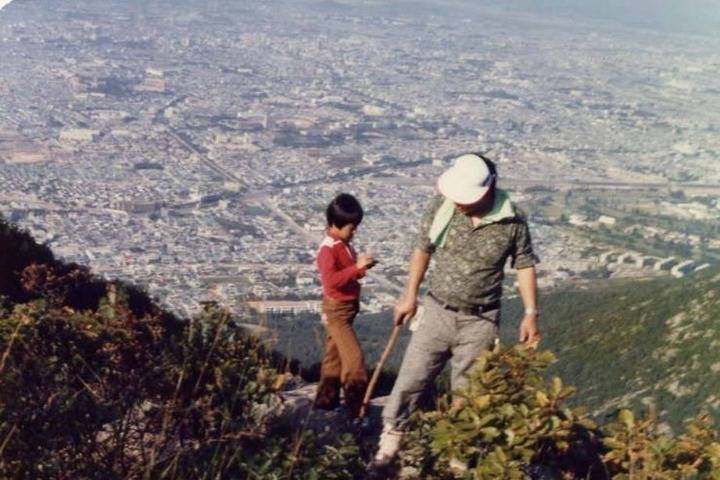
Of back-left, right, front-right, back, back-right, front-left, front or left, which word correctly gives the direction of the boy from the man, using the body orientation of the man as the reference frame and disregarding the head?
back-right

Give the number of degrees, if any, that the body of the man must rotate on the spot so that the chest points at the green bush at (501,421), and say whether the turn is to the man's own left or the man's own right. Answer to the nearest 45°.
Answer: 0° — they already face it

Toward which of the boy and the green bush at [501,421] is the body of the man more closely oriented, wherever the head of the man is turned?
the green bush

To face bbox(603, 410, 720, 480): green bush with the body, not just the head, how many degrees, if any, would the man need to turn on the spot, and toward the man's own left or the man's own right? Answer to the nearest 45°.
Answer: approximately 45° to the man's own left

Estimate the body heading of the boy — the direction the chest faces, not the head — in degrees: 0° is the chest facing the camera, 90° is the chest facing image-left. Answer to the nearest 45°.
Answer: approximately 270°

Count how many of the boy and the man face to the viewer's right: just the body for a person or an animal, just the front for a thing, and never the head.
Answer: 1

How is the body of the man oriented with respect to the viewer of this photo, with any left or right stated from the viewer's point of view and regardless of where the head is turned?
facing the viewer

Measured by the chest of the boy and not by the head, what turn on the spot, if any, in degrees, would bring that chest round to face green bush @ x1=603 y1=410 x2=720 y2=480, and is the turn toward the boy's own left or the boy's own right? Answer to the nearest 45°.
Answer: approximately 45° to the boy's own right

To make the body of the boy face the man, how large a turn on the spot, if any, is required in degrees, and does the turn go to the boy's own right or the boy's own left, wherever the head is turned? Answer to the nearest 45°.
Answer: approximately 45° to the boy's own right

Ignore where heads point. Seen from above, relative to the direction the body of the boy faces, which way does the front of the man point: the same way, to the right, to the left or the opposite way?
to the right
